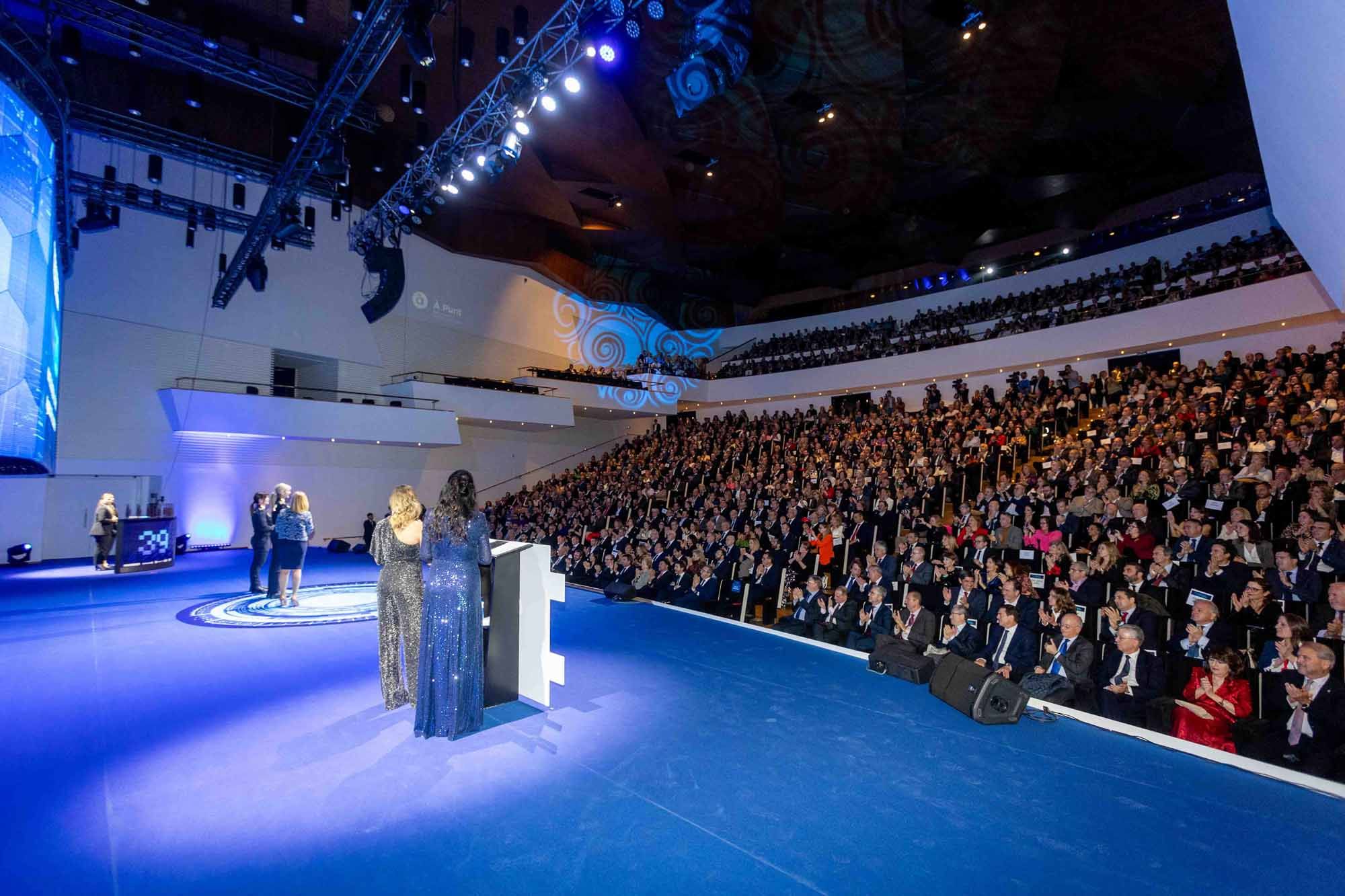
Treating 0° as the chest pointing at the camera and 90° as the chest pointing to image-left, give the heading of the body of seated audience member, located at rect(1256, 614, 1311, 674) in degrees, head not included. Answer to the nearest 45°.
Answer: approximately 45°

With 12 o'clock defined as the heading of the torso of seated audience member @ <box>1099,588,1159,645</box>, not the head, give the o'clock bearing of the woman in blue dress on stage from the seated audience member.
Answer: The woman in blue dress on stage is roughly at 12 o'clock from the seated audience member.

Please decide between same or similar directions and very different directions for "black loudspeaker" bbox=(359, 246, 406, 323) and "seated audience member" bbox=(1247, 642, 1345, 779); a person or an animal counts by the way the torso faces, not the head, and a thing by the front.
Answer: very different directions

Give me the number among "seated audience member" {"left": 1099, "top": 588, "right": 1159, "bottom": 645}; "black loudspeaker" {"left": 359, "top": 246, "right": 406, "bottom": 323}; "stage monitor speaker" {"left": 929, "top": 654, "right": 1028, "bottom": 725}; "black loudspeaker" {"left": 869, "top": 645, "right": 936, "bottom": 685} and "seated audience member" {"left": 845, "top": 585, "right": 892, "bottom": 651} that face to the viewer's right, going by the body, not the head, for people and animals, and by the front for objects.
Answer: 1

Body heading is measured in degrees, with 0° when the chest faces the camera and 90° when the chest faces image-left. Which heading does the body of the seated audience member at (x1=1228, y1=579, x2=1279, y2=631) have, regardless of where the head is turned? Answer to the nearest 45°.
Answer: approximately 45°

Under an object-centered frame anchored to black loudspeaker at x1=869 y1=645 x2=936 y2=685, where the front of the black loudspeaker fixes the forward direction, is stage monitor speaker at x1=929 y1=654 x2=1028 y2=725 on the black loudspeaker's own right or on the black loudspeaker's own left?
on the black loudspeaker's own left

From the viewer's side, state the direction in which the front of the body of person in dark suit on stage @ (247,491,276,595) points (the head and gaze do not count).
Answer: to the viewer's right

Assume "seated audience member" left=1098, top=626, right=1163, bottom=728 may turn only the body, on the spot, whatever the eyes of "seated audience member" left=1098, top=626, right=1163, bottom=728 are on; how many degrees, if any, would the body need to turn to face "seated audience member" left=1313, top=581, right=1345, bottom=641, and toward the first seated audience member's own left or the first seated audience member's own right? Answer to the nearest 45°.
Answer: approximately 180°

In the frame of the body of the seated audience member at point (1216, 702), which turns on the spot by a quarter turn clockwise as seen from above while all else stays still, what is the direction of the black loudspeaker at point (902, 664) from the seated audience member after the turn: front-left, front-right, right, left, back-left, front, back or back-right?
front-left

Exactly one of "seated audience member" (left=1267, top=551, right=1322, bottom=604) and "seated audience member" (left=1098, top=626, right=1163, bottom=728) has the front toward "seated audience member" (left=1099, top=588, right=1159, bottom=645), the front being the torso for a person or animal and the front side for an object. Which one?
"seated audience member" (left=1267, top=551, right=1322, bottom=604)

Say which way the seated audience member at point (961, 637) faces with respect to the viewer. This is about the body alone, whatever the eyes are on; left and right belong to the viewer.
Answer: facing the viewer and to the left of the viewer

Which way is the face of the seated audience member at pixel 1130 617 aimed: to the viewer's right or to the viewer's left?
to the viewer's left

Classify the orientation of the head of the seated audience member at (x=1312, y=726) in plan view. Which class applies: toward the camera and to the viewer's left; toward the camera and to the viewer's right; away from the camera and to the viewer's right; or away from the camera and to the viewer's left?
toward the camera and to the viewer's left

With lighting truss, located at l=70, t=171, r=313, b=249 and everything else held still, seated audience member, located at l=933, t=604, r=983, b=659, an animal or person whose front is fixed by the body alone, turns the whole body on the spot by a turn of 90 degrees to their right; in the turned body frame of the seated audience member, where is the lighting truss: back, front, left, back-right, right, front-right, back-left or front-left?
front-left

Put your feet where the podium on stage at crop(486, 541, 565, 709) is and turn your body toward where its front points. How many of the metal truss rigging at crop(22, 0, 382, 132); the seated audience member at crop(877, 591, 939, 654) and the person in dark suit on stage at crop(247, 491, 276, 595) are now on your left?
2

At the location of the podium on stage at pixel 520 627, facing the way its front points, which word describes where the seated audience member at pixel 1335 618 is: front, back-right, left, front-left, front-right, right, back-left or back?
front-right
